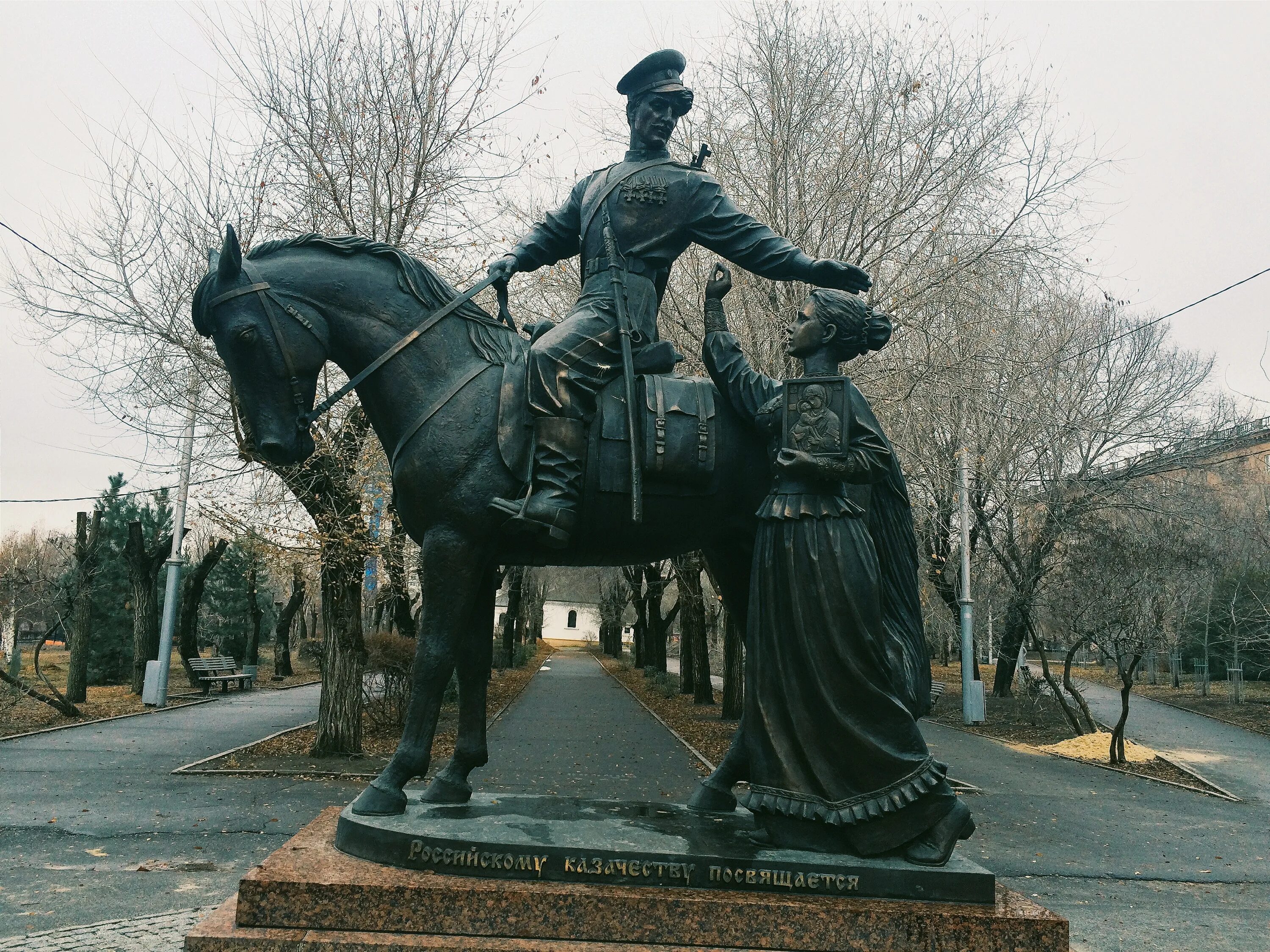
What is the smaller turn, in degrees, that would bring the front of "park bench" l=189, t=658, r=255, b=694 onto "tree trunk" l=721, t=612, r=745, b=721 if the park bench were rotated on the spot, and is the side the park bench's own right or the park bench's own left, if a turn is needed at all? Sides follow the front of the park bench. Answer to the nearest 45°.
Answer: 0° — it already faces it

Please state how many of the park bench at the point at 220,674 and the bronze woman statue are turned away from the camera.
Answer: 0

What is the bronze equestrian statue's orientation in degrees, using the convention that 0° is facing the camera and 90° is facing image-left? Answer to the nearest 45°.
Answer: approximately 45°

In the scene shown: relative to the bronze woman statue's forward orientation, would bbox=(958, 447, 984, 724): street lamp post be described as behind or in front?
behind

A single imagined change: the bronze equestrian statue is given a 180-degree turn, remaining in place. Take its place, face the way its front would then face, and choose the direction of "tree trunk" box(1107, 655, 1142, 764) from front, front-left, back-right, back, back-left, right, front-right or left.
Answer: front

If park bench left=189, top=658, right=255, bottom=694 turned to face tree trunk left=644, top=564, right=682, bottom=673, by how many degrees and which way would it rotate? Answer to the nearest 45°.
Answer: approximately 45° to its left

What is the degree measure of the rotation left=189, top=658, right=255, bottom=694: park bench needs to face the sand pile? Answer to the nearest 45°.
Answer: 0° — it already faces it

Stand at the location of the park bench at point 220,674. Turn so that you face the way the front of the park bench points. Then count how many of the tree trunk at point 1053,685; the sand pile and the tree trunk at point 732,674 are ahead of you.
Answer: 3

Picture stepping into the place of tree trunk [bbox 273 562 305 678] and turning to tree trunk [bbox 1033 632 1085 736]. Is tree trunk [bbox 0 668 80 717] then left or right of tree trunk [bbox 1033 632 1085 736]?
right

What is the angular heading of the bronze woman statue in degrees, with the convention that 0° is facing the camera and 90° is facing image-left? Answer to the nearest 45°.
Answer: approximately 45°

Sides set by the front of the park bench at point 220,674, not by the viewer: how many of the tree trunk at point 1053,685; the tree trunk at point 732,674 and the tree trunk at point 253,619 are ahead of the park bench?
2

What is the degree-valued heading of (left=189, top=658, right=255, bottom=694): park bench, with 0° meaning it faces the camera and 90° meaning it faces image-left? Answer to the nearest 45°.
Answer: approximately 315°

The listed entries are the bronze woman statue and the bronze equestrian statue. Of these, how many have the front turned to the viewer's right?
0

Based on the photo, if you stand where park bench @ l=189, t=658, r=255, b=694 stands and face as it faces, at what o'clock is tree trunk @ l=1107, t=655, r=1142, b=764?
The tree trunk is roughly at 12 o'clock from the park bench.
